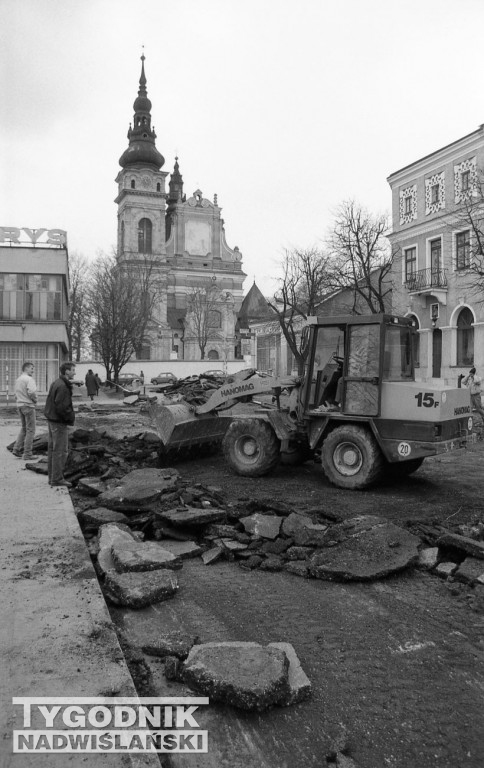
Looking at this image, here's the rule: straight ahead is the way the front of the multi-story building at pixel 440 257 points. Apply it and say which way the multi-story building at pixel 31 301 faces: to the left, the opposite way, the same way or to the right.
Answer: to the left

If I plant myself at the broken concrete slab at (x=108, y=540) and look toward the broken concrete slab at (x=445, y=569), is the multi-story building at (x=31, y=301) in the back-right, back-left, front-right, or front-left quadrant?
back-left

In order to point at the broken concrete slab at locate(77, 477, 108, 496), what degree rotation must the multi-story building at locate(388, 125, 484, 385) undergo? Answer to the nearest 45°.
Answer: approximately 45° to its left

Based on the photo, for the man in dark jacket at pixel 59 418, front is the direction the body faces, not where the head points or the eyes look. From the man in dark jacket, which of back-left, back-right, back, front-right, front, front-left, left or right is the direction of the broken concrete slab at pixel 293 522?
front-right

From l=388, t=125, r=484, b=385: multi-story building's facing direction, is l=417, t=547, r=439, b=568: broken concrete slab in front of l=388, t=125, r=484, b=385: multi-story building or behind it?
in front

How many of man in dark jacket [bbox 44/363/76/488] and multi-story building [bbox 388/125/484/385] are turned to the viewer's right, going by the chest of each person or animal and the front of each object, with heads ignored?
1

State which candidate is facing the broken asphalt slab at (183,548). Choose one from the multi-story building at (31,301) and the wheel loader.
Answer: the multi-story building

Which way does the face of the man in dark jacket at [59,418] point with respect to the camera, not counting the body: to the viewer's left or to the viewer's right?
to the viewer's right

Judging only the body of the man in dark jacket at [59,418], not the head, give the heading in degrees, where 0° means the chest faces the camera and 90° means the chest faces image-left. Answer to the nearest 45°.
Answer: approximately 270°

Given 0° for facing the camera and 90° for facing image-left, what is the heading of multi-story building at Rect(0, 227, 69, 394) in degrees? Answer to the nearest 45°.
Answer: approximately 0°
